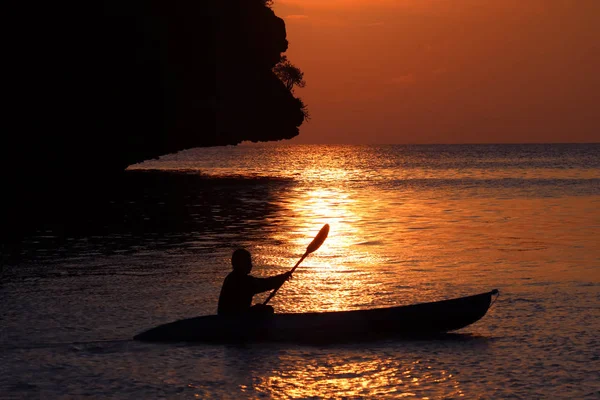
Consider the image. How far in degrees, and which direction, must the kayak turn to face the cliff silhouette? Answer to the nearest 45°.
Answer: approximately 90° to its left

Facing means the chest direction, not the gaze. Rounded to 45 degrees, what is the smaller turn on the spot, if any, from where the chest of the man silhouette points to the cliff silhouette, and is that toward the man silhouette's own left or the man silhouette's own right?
approximately 90° to the man silhouette's own left

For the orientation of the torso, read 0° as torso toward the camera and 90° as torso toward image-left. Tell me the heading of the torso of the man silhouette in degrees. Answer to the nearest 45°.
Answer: approximately 270°

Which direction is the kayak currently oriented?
to the viewer's right
